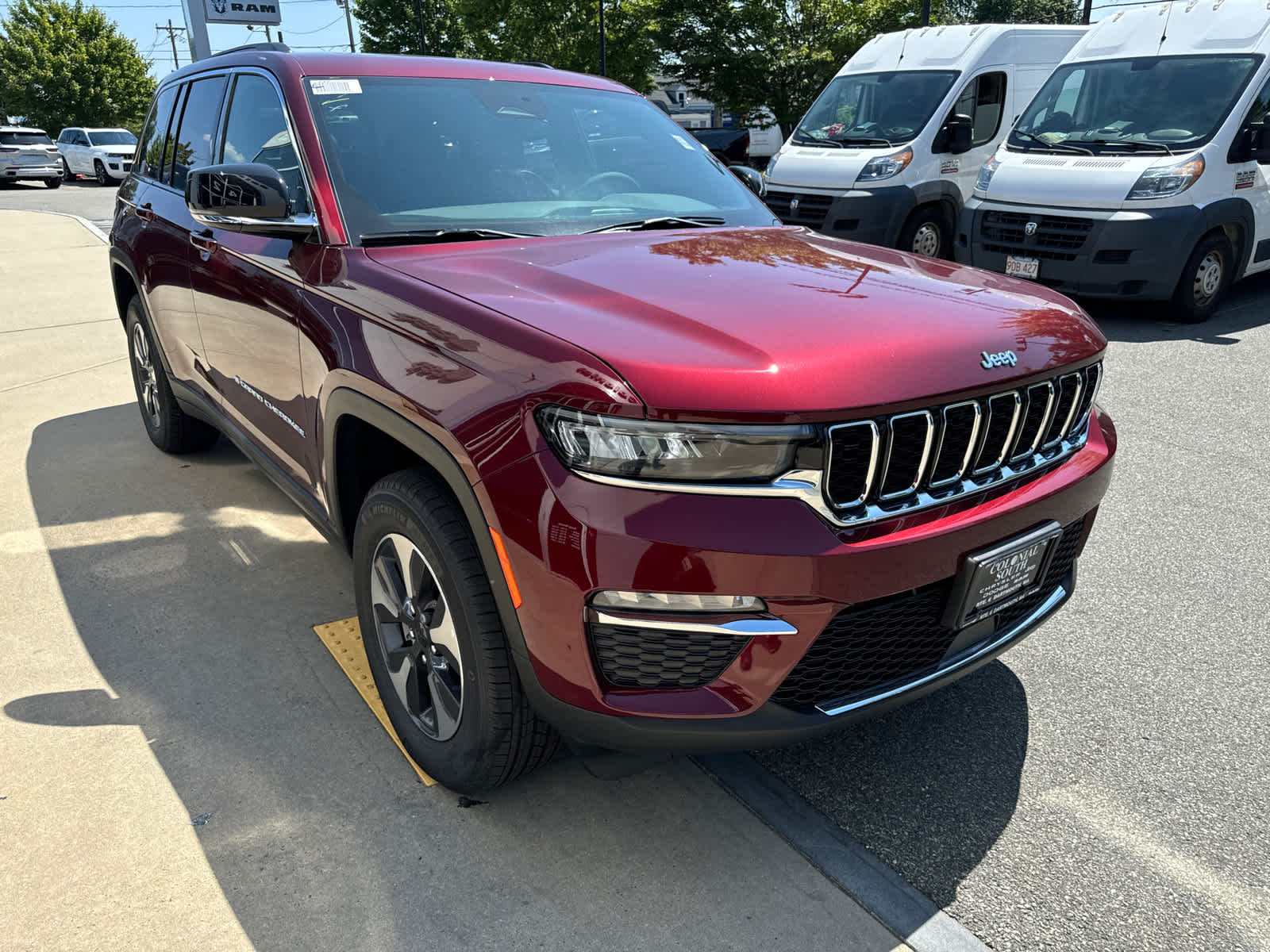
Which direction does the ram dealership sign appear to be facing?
toward the camera

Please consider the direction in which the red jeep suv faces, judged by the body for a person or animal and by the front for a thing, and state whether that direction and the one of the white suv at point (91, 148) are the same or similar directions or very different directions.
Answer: same or similar directions

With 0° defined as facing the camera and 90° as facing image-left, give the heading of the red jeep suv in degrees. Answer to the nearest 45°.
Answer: approximately 315°

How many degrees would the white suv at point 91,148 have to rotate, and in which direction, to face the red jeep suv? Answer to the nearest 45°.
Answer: approximately 45° to its right

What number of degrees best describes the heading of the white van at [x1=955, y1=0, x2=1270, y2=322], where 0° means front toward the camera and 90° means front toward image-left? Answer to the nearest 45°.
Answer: approximately 45°

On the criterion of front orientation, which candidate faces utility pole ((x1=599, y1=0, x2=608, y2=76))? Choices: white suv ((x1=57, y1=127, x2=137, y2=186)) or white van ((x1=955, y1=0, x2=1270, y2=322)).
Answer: the white suv

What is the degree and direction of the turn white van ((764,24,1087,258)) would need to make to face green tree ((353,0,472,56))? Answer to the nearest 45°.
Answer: approximately 90° to its right

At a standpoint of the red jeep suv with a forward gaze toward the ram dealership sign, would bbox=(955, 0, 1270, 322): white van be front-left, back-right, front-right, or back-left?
front-right

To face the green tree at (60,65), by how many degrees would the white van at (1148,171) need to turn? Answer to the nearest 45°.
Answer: approximately 90° to its right

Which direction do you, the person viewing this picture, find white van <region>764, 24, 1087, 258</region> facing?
facing the viewer and to the left of the viewer

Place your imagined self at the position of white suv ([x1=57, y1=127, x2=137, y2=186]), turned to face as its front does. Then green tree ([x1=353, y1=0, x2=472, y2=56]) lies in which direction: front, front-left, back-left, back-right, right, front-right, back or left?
left

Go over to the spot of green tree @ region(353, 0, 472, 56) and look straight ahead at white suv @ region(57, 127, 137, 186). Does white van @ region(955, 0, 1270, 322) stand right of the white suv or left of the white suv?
left

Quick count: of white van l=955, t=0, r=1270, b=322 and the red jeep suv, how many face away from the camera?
0

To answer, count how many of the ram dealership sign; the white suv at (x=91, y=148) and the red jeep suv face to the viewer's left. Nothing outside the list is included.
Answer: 0

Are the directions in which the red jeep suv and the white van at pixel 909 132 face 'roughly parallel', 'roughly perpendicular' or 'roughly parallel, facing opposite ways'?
roughly perpendicular

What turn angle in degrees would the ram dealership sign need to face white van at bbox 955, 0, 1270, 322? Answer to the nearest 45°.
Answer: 0° — it already faces it

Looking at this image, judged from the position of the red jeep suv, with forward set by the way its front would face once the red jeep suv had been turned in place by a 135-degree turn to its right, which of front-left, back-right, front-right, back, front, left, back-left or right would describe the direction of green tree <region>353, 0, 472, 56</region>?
right
